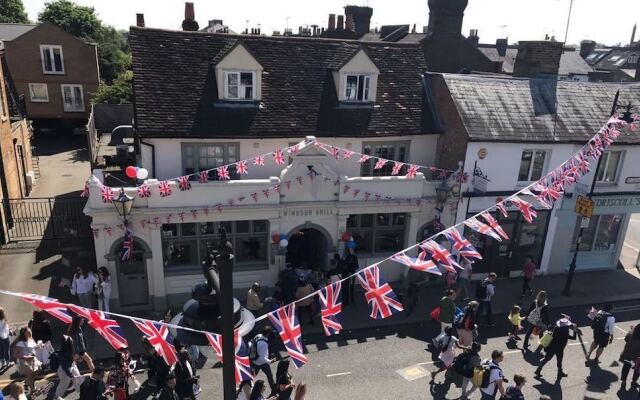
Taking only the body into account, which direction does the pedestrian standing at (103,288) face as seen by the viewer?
toward the camera

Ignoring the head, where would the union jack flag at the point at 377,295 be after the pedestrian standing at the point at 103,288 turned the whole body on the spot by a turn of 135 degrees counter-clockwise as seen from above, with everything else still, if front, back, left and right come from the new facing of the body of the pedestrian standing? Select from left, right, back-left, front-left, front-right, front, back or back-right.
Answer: right

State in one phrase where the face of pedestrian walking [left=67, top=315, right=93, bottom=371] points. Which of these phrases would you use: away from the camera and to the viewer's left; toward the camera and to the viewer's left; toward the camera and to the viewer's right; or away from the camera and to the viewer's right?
toward the camera and to the viewer's right

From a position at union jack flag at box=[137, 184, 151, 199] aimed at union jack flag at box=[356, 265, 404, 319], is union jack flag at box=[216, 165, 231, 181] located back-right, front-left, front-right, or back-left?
front-left
